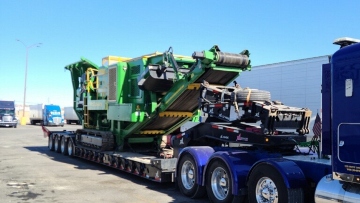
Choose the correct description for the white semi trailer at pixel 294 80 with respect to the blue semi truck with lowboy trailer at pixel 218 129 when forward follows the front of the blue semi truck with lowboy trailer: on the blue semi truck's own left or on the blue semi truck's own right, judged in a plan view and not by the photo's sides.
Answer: on the blue semi truck's own left

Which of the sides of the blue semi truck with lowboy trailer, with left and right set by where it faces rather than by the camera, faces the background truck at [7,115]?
back

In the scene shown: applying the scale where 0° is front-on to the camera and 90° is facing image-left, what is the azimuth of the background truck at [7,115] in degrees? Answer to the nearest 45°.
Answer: approximately 0°

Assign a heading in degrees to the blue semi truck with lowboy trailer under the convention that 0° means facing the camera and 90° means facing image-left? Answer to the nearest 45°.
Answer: approximately 315°

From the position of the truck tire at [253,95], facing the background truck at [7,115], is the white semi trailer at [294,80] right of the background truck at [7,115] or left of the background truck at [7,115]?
right

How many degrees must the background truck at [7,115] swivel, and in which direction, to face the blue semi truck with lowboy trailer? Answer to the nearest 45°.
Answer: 0° — it already faces it
